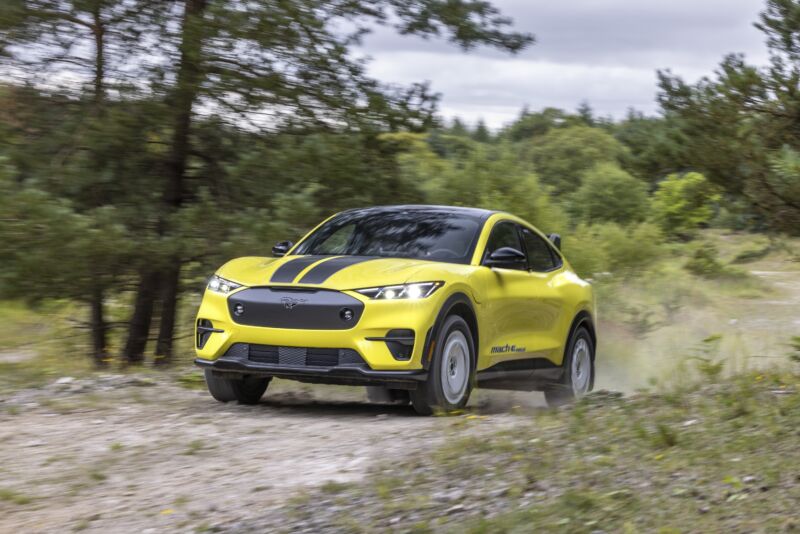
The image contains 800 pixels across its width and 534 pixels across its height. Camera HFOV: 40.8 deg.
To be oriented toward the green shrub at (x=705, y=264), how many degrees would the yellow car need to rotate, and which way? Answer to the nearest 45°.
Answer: approximately 135° to its right

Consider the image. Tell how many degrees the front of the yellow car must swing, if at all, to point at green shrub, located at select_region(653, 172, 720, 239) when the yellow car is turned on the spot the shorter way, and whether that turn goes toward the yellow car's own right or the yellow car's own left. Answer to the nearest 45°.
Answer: approximately 135° to the yellow car's own right

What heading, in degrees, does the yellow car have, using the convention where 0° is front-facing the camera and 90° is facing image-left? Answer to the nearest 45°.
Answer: approximately 45°

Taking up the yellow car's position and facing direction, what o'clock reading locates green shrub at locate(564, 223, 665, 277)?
The green shrub is roughly at 5 o'clock from the yellow car.

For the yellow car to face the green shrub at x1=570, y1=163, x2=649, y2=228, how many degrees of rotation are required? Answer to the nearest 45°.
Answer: approximately 135° to its right
